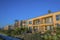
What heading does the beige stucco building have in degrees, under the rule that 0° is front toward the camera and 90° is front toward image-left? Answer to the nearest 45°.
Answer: approximately 45°
